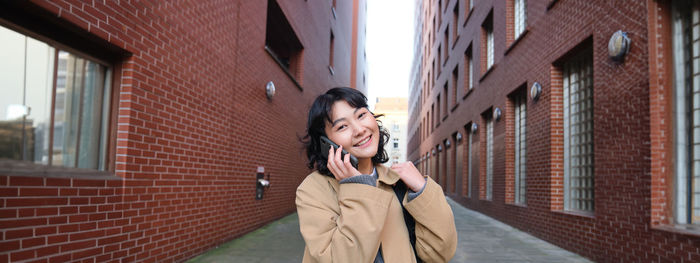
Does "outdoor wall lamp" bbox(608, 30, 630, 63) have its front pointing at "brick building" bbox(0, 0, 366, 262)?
yes

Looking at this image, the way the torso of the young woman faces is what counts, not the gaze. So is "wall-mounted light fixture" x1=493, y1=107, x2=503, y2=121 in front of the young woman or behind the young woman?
behind

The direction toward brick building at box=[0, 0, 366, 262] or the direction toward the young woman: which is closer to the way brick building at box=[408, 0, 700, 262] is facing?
the brick building

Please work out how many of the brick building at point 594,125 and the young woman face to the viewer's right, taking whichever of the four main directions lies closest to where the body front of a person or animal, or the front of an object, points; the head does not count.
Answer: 0

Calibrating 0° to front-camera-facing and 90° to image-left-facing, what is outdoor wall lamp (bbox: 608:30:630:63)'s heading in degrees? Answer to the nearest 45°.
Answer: approximately 45°

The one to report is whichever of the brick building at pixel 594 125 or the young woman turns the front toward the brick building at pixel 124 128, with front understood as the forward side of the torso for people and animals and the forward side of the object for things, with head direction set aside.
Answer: the brick building at pixel 594 125

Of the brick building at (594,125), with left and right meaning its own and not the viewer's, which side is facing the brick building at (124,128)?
front

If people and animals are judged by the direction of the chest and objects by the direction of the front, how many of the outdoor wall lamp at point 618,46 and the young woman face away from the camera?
0

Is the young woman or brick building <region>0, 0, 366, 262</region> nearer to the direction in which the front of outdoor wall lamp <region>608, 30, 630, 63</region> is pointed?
the brick building

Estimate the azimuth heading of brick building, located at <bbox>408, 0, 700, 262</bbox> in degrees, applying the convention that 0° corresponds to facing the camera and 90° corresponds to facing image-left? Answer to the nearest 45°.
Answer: approximately 45°

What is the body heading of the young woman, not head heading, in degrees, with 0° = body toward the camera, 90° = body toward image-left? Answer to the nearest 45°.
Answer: approximately 0°

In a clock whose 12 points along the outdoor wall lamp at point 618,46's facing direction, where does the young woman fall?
The young woman is roughly at 11 o'clock from the outdoor wall lamp.
